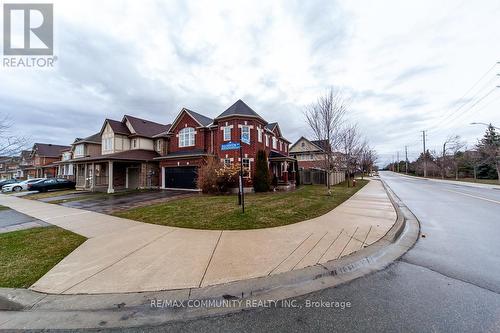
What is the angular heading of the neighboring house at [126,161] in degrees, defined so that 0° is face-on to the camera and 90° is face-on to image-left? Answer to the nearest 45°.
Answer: approximately 45°

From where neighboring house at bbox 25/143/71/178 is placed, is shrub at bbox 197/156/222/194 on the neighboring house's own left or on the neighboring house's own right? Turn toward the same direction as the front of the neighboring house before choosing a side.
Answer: on the neighboring house's own left

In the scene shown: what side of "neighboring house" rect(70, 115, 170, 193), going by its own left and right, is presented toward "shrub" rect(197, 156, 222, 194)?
left

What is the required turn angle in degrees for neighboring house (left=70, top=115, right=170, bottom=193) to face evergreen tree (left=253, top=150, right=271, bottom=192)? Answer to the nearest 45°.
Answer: approximately 90° to its left

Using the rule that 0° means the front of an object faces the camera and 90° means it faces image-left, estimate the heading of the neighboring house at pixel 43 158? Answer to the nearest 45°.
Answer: approximately 45°
